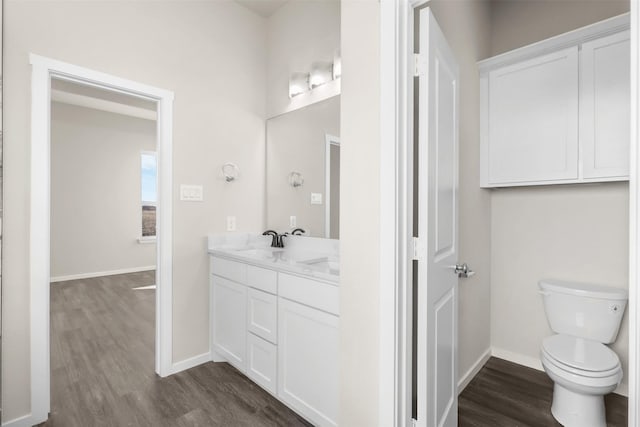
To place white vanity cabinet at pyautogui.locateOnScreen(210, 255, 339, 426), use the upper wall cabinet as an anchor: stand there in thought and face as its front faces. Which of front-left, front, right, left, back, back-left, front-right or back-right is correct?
front

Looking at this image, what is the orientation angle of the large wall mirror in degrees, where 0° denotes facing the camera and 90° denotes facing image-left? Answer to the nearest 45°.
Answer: approximately 45°

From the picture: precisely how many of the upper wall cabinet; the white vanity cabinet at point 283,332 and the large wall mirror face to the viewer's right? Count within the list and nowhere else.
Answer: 0

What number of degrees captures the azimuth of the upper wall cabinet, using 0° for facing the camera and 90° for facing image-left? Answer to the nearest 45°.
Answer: approximately 45°

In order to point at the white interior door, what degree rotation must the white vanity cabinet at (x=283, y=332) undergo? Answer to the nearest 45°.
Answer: approximately 90° to its left

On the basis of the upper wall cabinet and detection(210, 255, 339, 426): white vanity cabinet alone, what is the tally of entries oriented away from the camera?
0

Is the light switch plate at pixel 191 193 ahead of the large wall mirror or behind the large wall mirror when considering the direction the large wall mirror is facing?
ahead

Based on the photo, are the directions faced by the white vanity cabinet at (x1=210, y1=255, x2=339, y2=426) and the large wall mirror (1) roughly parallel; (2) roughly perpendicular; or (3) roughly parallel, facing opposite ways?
roughly parallel

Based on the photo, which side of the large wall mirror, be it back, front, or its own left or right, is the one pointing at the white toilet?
left

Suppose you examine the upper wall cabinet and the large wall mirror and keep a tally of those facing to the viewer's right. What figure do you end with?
0

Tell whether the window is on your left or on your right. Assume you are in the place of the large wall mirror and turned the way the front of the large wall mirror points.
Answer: on your right
